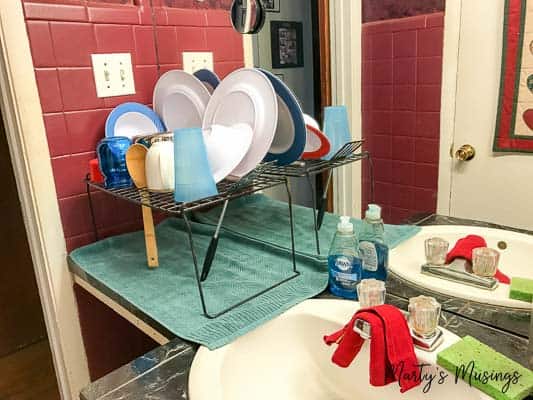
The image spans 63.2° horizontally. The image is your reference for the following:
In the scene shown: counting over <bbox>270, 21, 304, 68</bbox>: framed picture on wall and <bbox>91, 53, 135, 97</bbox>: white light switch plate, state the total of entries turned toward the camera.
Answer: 2

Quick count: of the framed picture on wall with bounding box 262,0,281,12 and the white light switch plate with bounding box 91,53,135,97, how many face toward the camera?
2

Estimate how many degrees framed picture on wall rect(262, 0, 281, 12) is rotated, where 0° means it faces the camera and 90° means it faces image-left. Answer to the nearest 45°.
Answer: approximately 0°
